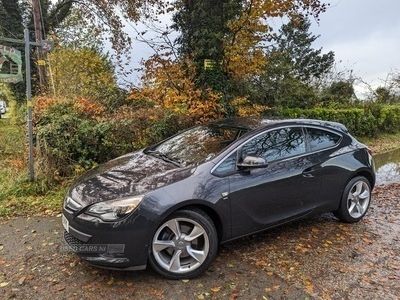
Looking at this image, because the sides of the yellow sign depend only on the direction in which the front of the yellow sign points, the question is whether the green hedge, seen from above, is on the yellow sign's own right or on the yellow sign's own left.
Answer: on the yellow sign's own left

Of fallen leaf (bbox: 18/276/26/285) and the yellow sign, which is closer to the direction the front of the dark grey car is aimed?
the fallen leaf

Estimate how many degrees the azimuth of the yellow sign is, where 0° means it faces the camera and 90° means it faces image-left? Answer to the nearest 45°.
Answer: approximately 0°

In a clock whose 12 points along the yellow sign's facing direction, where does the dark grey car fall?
The dark grey car is roughly at 12 o'clock from the yellow sign.

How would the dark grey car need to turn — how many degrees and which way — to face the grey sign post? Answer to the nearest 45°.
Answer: approximately 90° to its right

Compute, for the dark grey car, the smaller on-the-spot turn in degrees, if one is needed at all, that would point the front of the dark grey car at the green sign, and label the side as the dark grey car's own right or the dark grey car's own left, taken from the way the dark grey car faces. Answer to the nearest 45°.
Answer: approximately 90° to the dark grey car's own right

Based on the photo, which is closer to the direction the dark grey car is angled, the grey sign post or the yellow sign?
the grey sign post
